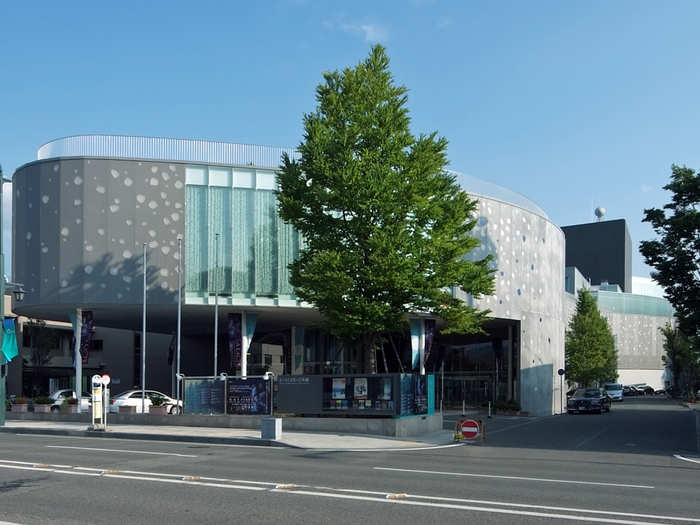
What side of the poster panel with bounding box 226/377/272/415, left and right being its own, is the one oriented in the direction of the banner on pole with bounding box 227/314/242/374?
back

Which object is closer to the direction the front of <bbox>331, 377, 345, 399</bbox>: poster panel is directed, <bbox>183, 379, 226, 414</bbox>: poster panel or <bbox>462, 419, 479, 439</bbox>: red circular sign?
the red circular sign

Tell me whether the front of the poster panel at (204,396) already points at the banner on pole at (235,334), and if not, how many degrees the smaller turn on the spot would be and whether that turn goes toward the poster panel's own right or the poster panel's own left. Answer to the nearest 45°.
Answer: approximately 180°

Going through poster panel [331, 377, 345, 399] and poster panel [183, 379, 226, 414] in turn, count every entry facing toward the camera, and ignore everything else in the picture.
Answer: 2
